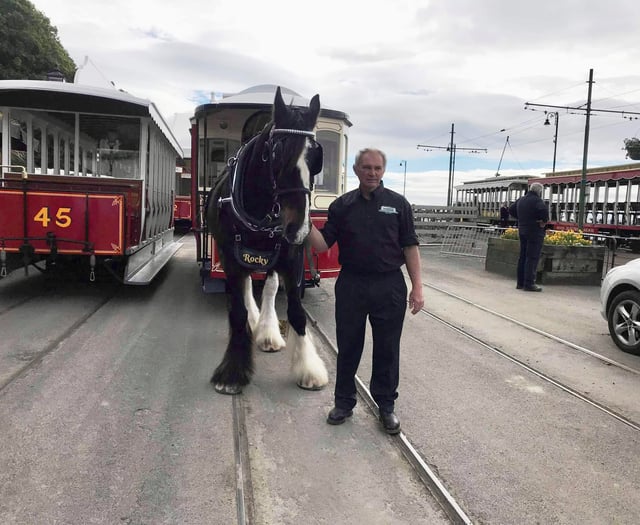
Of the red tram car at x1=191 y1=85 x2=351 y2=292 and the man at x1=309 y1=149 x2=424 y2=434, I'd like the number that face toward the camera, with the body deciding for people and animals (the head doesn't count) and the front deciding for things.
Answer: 2

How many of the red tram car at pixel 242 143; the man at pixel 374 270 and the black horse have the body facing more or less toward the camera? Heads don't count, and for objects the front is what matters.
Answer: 3

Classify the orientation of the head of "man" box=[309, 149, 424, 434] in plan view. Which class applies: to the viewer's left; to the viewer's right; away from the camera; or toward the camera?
toward the camera

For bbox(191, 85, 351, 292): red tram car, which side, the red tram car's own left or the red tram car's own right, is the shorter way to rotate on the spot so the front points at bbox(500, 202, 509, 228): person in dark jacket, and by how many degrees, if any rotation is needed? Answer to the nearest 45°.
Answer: approximately 135° to the red tram car's own left

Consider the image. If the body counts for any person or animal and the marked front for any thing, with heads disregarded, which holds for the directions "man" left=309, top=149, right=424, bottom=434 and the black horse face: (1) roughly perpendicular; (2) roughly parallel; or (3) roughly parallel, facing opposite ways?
roughly parallel

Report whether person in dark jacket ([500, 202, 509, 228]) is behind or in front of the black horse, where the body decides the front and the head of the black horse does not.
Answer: behind

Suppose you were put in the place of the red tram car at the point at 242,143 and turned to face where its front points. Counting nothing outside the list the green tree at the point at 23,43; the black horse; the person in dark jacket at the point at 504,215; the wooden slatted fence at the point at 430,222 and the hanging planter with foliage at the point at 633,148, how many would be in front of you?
1

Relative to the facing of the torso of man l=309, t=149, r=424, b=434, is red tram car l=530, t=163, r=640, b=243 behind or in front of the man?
behind

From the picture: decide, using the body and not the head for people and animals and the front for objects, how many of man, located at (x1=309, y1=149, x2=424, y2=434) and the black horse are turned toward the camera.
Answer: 2

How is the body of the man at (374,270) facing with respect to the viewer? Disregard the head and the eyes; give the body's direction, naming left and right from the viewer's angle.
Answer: facing the viewer

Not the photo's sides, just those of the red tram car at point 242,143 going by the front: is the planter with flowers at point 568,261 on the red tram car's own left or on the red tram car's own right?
on the red tram car's own left

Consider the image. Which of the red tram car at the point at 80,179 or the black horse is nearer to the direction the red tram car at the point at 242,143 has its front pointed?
the black horse

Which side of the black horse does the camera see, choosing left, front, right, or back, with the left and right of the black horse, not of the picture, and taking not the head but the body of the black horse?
front

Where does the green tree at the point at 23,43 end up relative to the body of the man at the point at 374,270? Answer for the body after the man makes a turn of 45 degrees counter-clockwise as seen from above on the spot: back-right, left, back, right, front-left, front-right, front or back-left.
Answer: back

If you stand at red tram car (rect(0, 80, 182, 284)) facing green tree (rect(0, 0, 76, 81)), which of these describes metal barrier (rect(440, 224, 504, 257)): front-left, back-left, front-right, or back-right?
front-right

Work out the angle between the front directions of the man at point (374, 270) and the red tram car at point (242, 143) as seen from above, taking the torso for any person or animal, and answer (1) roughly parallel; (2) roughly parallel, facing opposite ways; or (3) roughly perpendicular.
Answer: roughly parallel

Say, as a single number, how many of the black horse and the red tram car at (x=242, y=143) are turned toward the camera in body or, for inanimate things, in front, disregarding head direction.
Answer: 2

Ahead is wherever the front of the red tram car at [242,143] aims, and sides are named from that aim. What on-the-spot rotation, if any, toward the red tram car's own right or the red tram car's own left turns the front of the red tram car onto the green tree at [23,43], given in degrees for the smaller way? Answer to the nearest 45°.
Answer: approximately 135° to the red tram car's own right
